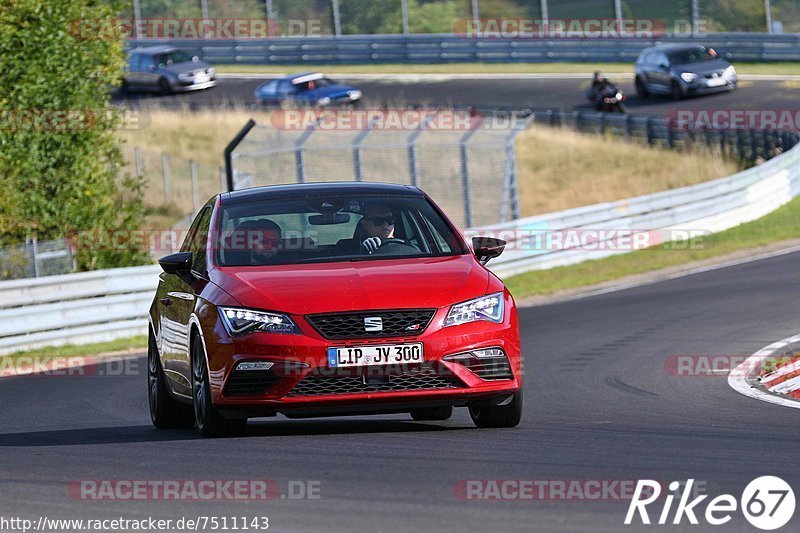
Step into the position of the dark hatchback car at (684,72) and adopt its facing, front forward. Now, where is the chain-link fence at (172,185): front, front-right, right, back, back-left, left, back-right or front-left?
right

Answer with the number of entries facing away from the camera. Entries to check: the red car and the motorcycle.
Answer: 0

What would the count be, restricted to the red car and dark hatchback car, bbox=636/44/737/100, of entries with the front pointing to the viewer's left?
0

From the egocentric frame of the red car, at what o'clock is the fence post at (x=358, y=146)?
The fence post is roughly at 6 o'clock from the red car.

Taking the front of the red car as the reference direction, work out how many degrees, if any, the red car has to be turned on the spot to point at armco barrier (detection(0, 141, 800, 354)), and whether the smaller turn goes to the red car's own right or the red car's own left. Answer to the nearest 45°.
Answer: approximately 180°

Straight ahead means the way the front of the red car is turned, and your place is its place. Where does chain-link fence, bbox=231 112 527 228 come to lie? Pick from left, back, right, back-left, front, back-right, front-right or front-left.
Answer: back

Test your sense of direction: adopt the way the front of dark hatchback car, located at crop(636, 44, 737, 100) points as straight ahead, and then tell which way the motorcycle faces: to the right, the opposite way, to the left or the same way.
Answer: the same way

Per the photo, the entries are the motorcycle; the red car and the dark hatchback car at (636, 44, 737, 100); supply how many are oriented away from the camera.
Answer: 0

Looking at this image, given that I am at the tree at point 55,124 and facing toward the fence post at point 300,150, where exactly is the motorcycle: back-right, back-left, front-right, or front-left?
front-left

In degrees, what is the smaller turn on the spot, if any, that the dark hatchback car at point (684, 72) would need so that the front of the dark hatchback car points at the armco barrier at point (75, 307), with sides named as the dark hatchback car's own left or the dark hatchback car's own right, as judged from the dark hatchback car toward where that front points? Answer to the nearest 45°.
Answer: approximately 45° to the dark hatchback car's own right

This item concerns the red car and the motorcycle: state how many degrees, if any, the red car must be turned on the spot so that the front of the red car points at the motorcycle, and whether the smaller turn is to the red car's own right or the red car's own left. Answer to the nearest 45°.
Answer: approximately 180°

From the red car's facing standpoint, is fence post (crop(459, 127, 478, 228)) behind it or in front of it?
behind

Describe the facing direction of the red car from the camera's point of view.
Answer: facing the viewer

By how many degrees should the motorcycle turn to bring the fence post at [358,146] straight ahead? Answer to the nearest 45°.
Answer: approximately 45° to its right

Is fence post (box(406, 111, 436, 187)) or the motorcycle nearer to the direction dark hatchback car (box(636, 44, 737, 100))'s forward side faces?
the fence post
